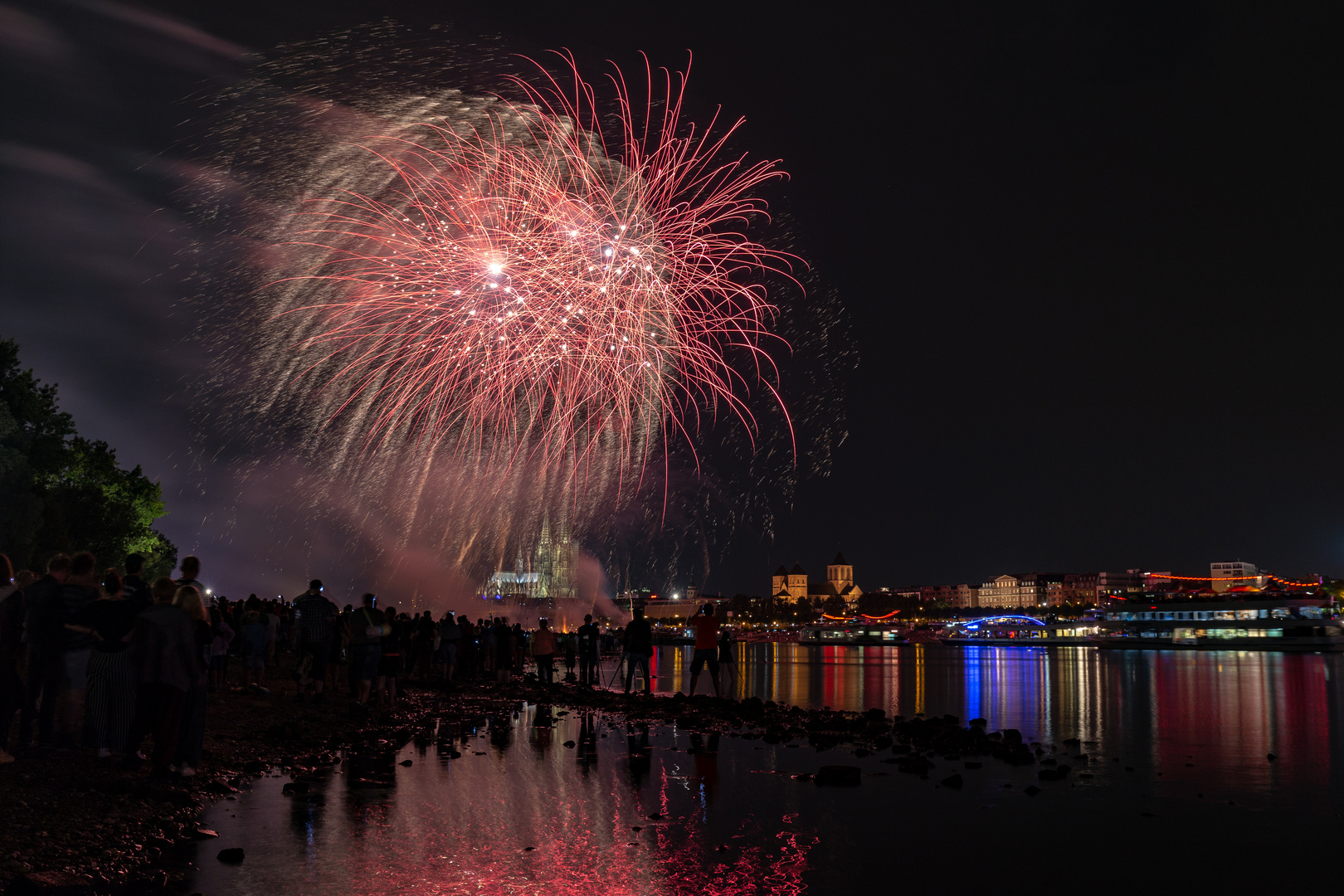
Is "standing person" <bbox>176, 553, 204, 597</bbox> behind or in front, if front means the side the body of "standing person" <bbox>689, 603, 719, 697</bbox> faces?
behind

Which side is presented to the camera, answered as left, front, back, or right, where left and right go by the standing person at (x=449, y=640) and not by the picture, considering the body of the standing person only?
back

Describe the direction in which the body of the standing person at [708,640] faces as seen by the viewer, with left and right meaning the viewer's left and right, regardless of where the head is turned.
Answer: facing away from the viewer

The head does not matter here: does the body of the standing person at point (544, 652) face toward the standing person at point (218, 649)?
no

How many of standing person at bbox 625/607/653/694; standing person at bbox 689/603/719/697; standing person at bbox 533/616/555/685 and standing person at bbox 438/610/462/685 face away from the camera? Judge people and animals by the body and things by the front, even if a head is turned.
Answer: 4

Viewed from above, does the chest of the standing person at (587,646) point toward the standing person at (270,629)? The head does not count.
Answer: no

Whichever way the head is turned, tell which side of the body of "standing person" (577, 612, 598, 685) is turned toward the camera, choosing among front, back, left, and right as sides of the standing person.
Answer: back

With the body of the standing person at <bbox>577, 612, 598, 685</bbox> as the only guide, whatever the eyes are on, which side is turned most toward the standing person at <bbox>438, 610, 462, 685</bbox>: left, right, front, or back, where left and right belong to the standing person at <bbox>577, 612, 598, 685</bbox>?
left

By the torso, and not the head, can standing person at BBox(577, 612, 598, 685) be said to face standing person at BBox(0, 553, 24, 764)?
no

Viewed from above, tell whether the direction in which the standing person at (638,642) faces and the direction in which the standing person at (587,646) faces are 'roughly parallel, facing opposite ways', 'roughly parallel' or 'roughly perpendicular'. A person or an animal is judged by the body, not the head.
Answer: roughly parallel

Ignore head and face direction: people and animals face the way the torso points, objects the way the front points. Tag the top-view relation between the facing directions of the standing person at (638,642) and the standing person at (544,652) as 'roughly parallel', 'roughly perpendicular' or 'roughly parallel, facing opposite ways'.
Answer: roughly parallel

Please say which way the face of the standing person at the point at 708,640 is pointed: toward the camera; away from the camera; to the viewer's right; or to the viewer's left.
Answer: away from the camera

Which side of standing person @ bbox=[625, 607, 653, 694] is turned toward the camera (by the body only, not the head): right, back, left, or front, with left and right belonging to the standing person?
back

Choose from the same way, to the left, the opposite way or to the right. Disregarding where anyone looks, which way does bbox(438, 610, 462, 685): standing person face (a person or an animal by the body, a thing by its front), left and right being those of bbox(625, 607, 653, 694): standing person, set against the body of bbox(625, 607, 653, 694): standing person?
the same way

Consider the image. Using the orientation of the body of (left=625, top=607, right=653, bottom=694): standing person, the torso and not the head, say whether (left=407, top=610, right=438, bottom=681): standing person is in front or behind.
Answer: in front

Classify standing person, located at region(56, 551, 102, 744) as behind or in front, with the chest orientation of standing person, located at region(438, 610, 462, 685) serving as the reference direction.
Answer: behind
